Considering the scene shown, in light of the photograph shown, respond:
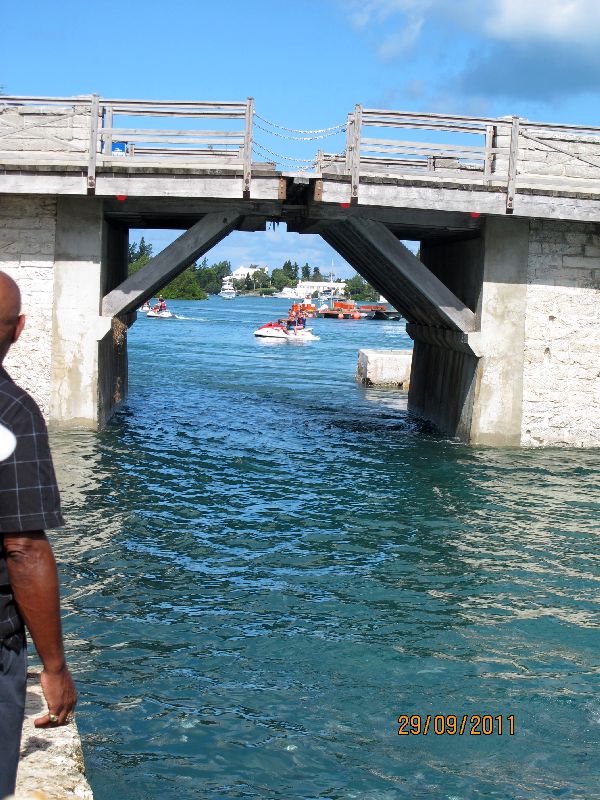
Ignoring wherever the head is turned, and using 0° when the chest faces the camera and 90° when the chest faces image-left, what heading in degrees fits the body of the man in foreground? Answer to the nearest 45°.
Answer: approximately 180°

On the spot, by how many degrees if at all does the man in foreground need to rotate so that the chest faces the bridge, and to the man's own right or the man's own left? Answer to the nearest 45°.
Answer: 0° — they already face it

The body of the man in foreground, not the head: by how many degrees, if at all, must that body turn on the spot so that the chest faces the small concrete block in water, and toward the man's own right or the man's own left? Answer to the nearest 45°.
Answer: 0° — they already face it
